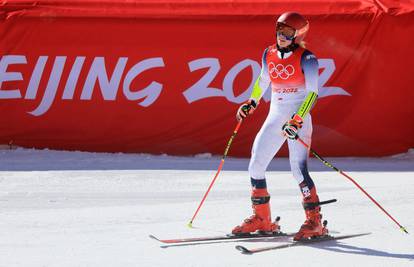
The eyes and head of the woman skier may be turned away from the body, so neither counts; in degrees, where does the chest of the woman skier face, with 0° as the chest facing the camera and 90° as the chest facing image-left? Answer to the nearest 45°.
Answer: approximately 45°
